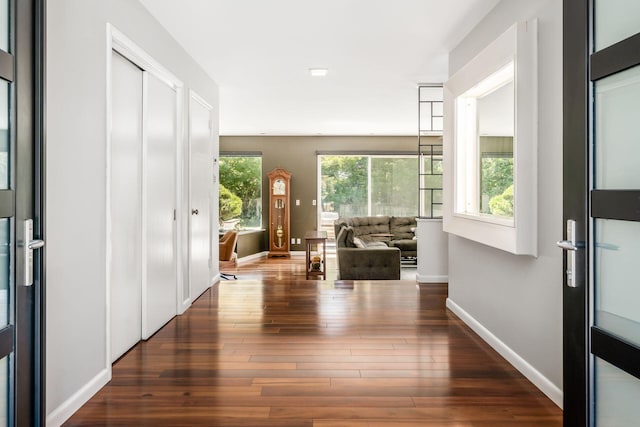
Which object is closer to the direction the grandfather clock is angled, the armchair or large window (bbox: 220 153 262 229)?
the armchair

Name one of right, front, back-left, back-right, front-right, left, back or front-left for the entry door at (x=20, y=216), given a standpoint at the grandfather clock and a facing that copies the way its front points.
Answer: front

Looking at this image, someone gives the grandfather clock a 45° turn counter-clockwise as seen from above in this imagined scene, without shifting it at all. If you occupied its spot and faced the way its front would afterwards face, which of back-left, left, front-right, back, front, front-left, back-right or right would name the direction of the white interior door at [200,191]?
front-right

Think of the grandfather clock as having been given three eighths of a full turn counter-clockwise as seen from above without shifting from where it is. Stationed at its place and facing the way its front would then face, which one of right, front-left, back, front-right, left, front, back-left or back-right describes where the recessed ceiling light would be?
back-right

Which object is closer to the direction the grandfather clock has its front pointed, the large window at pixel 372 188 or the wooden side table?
the wooden side table

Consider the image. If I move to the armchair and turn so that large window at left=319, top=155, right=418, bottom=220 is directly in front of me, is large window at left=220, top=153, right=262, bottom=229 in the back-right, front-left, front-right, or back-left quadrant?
front-left

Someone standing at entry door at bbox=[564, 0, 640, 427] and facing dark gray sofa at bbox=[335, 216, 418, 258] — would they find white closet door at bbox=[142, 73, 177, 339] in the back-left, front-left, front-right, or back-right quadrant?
front-left

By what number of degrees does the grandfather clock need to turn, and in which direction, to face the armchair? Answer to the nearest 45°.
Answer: approximately 45° to its right

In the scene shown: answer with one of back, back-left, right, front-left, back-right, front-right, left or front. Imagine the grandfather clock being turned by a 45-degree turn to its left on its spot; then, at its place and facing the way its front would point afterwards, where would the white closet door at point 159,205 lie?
front-right

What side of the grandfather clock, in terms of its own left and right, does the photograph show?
front

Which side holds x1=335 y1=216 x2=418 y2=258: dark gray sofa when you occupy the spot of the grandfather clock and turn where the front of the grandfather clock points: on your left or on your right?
on your left

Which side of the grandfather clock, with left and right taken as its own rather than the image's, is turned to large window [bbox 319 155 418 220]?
left
